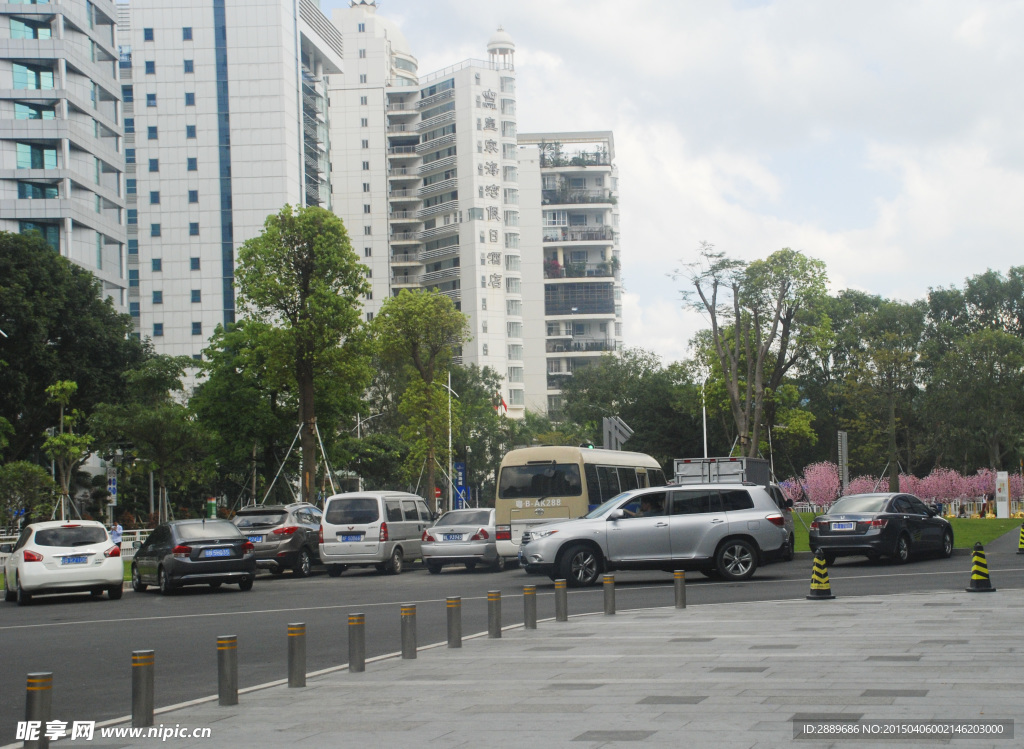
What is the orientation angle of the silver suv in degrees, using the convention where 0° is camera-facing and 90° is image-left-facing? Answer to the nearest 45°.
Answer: approximately 90°

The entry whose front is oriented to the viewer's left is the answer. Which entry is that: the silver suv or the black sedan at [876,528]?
the silver suv

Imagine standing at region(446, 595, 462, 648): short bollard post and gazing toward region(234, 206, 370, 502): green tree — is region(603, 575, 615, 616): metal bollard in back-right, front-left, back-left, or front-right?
front-right

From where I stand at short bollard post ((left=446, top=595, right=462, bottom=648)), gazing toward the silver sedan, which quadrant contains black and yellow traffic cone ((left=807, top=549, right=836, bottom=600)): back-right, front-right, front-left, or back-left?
front-right

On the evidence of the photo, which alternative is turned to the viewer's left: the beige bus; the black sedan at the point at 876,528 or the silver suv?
the silver suv

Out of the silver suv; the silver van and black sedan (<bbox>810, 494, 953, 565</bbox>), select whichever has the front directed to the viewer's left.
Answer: the silver suv

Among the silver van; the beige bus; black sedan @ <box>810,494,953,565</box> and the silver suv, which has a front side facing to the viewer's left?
the silver suv

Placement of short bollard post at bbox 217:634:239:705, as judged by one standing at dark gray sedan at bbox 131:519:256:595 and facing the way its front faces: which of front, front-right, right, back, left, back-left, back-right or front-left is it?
back-left

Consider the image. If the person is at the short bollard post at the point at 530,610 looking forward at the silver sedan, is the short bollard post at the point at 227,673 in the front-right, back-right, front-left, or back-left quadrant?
back-left

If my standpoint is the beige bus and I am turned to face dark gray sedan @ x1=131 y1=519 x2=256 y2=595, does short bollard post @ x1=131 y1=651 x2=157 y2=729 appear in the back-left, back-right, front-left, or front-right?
front-left

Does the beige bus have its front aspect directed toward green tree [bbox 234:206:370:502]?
no

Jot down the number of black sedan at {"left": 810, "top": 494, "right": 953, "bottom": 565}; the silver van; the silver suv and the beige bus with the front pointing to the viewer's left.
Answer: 1

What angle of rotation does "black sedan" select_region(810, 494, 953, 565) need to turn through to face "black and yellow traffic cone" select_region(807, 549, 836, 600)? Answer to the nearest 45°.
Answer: approximately 135° to its right

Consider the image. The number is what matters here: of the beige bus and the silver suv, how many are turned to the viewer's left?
1

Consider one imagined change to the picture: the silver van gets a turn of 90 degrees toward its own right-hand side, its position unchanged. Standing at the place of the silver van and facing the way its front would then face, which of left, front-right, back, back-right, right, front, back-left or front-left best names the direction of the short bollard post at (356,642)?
front-right

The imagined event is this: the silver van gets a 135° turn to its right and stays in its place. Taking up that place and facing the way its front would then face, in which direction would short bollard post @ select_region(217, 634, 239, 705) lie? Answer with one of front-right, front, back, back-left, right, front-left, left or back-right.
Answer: front
